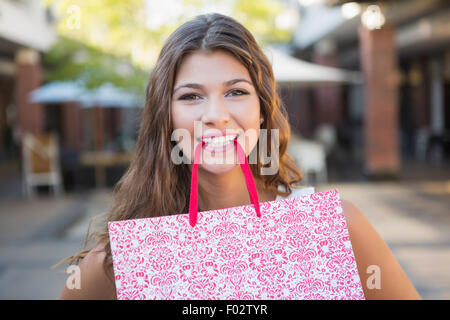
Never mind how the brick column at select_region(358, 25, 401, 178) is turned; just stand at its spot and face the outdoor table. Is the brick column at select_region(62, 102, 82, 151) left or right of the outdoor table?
right

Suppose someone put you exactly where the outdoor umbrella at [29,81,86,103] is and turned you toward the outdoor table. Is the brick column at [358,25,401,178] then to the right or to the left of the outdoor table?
left

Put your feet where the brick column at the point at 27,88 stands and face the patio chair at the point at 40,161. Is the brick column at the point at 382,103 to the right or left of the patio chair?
left

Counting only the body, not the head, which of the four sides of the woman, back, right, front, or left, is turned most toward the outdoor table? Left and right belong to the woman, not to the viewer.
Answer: back

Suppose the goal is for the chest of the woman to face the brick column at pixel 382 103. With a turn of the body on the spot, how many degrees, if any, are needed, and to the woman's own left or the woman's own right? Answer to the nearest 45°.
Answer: approximately 180°

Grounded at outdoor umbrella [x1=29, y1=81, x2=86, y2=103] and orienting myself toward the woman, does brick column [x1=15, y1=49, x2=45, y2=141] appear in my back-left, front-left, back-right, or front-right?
back-right

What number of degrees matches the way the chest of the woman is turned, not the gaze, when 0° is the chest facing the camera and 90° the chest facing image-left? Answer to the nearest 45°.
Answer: approximately 0°

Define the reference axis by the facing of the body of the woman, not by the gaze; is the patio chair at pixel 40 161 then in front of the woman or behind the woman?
behind
